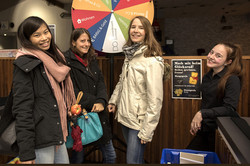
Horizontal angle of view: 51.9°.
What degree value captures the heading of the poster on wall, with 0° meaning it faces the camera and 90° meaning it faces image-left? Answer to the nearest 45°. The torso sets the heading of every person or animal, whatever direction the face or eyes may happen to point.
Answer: approximately 0°

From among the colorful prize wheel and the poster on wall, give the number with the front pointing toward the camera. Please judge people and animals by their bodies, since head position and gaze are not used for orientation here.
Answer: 2

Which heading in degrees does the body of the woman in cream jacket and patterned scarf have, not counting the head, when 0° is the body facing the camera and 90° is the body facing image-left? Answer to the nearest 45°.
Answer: approximately 45°

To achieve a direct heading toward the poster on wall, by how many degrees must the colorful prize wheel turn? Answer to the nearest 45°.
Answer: approximately 90° to its left

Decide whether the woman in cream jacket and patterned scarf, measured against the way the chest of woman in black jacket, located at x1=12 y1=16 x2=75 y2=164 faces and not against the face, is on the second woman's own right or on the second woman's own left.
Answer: on the second woman's own left

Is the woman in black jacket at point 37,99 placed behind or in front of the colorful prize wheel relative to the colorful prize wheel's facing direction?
in front

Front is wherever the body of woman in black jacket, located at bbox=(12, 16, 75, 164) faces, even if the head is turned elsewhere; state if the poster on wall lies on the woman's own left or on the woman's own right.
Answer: on the woman's own left

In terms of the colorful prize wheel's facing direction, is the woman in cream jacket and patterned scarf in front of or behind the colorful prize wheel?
in front
